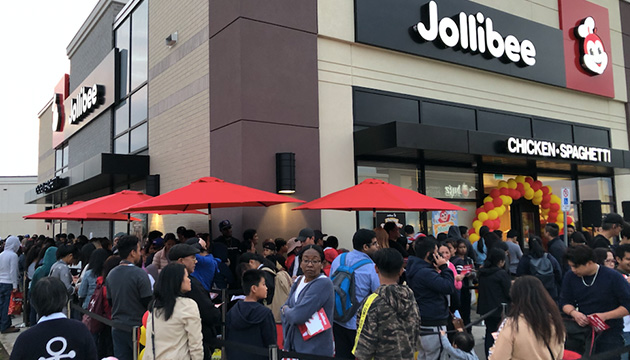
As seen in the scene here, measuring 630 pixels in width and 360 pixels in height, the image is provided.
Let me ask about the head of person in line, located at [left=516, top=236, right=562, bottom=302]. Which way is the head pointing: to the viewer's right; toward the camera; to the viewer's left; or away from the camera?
away from the camera

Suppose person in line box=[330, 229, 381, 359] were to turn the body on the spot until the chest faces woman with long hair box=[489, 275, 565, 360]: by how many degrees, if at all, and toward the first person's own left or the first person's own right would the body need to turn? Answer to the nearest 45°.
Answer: approximately 90° to the first person's own right

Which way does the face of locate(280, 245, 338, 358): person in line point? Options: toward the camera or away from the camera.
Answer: toward the camera

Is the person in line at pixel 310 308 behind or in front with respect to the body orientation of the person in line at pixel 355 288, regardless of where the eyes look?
behind

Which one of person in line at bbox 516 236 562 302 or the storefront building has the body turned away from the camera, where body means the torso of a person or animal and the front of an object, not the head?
the person in line

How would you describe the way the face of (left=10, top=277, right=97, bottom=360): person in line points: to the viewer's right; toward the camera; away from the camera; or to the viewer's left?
away from the camera

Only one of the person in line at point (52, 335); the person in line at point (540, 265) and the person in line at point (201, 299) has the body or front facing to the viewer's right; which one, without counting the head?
the person in line at point (201, 299)

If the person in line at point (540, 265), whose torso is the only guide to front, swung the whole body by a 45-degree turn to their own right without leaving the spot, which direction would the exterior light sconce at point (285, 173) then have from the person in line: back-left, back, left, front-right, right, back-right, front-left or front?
back-left

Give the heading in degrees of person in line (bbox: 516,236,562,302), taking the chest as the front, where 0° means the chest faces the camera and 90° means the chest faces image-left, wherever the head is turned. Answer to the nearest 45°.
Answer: approximately 180°

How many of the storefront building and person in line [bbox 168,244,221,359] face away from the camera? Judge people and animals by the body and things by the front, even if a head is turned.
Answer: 0

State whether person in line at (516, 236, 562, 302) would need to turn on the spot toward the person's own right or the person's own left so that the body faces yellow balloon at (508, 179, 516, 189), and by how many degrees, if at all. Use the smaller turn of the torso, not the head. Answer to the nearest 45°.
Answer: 0° — they already face it

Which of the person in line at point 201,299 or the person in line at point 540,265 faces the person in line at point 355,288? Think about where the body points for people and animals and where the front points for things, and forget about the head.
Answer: the person in line at point 201,299

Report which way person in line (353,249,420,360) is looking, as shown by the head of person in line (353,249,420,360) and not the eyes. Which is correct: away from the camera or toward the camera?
away from the camera
